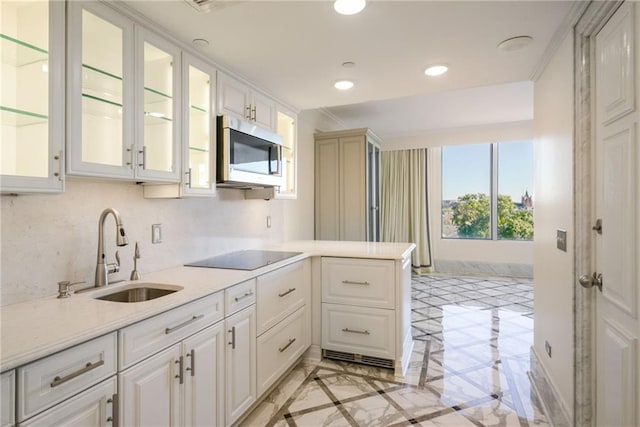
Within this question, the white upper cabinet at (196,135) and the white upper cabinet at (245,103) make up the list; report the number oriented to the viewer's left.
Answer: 0

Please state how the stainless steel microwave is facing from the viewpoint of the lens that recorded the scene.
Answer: facing the viewer and to the right of the viewer

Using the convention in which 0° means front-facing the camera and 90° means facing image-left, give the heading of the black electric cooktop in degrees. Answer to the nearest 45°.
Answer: approximately 315°

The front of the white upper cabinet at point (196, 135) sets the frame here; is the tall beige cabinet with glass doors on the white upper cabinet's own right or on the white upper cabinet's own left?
on the white upper cabinet's own left

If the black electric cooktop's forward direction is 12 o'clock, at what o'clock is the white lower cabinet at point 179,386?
The white lower cabinet is roughly at 2 o'clock from the black electric cooktop.

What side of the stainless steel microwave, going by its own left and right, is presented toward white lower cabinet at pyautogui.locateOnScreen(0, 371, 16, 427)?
right
